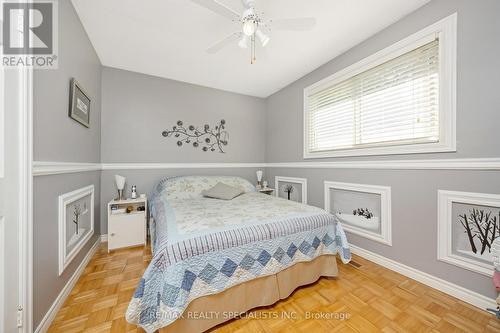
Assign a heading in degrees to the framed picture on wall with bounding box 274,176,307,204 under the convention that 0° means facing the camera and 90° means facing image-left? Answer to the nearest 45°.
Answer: approximately 45°

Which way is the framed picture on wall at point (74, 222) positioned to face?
to the viewer's right

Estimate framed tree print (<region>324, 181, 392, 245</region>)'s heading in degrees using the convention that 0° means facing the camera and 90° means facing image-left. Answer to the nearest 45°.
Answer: approximately 45°

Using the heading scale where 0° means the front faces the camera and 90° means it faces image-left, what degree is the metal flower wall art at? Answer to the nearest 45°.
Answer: approximately 0°

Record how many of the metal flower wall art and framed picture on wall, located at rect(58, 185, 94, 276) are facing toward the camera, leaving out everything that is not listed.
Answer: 1

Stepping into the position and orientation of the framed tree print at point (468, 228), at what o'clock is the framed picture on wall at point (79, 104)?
The framed picture on wall is roughly at 12 o'clock from the framed tree print.

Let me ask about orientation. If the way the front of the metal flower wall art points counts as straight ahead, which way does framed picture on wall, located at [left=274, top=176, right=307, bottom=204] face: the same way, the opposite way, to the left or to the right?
to the right

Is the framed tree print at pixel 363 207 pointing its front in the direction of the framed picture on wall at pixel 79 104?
yes

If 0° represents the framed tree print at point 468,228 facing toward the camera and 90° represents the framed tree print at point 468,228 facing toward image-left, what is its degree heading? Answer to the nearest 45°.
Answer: approximately 45°

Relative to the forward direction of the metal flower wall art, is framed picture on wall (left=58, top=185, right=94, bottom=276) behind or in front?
in front

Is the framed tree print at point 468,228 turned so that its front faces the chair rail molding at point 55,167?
yes

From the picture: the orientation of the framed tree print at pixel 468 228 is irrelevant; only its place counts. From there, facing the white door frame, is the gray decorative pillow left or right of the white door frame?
right
